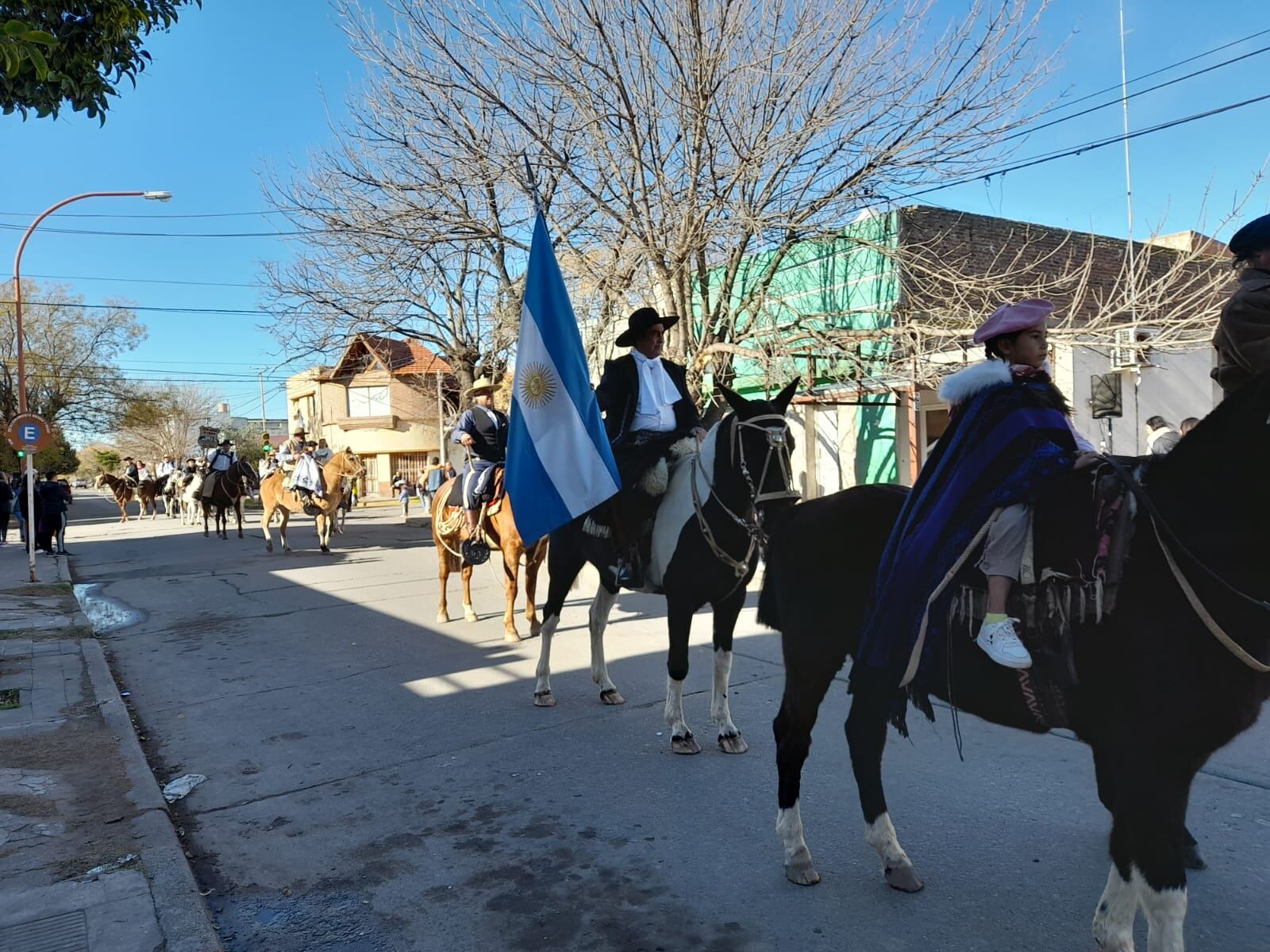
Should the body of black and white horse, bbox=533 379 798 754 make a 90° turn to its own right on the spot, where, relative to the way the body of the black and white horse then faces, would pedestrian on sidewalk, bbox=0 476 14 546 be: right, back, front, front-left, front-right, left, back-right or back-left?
right

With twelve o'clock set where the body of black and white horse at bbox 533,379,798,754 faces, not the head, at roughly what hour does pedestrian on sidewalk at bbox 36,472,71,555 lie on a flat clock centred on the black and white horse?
The pedestrian on sidewalk is roughly at 6 o'clock from the black and white horse.

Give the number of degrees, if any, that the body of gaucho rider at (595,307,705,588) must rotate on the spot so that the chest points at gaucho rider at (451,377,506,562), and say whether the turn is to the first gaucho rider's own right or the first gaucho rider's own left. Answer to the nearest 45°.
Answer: approximately 180°

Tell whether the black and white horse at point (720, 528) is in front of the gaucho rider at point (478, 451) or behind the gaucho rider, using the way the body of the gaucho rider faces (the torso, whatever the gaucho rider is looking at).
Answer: in front

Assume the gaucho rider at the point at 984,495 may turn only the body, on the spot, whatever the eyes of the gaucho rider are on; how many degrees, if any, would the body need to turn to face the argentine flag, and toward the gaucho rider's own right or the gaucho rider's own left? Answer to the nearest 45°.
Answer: approximately 180°

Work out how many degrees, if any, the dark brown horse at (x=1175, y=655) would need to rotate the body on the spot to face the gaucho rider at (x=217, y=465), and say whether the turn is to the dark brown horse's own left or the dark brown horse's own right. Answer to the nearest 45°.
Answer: approximately 180°

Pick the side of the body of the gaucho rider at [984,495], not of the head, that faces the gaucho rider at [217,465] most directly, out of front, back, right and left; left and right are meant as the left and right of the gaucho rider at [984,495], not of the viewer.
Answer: back

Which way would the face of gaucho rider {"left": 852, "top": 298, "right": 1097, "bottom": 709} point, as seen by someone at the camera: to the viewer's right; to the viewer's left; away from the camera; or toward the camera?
to the viewer's right

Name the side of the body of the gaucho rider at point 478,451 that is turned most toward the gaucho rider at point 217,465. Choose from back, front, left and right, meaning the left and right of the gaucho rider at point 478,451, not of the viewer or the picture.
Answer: back

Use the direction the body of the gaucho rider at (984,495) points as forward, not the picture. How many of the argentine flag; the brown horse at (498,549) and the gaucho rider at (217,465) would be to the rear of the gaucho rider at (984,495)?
3

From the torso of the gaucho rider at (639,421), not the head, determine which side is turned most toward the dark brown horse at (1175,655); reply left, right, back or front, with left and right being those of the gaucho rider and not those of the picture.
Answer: front

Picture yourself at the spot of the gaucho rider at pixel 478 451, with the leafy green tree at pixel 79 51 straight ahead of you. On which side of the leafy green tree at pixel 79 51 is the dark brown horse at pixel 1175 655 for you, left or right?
left

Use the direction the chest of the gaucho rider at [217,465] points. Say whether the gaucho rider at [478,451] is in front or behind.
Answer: in front
